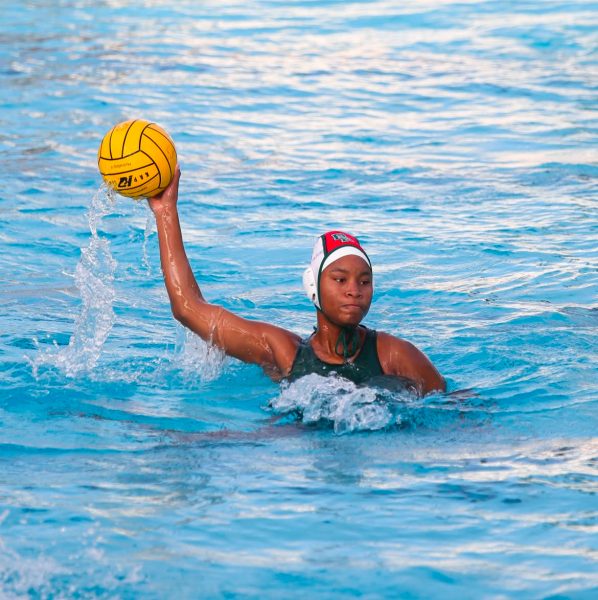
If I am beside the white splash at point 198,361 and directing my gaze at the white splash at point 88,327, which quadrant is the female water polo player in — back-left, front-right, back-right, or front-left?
back-left

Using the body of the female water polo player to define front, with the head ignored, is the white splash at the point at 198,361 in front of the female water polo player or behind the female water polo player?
behind

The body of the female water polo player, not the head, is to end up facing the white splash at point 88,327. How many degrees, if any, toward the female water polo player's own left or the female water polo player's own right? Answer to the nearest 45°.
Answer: approximately 135° to the female water polo player's own right

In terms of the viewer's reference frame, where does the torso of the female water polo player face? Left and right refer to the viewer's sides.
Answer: facing the viewer
